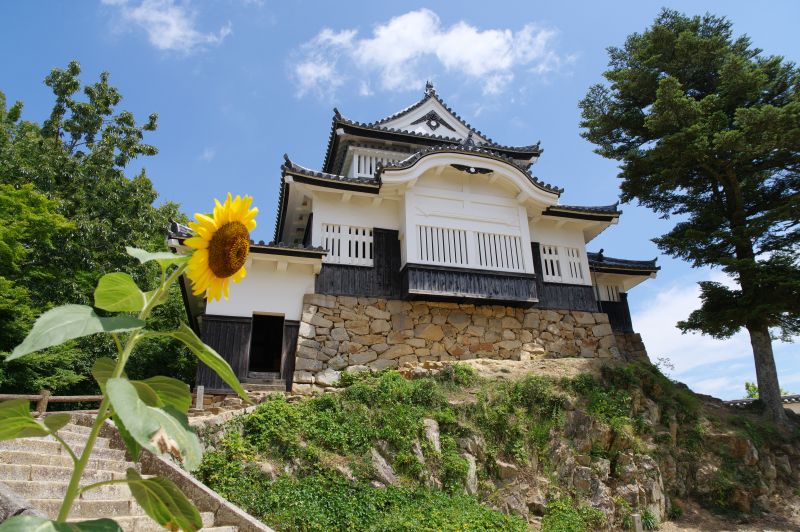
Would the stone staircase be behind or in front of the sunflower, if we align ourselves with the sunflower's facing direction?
behind

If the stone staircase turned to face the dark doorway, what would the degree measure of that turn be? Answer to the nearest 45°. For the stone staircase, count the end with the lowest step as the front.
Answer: approximately 135° to its left

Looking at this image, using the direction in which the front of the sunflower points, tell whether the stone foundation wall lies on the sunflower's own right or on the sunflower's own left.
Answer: on the sunflower's own left

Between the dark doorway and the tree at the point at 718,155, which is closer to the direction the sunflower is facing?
the tree

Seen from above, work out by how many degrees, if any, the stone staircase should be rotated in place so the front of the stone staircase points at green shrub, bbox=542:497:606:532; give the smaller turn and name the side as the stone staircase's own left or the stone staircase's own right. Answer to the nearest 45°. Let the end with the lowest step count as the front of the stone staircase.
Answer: approximately 90° to the stone staircase's own left

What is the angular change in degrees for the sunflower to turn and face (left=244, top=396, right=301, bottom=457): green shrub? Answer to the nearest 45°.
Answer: approximately 135° to its left

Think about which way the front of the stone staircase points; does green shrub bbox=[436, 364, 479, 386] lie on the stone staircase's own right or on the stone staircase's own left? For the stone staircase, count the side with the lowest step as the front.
on the stone staircase's own left

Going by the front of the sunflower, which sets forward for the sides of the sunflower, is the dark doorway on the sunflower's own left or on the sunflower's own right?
on the sunflower's own left

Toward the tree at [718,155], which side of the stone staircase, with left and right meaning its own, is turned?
left
